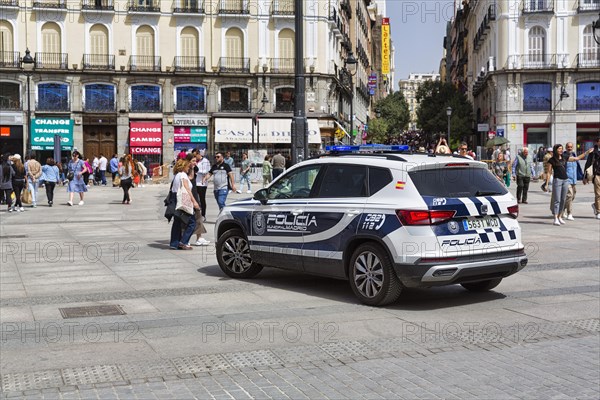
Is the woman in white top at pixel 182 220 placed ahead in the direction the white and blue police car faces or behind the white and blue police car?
ahead

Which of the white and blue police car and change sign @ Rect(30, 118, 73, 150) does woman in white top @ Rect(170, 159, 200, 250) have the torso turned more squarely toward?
the white and blue police car

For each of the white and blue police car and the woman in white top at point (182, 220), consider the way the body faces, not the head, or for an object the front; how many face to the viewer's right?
1

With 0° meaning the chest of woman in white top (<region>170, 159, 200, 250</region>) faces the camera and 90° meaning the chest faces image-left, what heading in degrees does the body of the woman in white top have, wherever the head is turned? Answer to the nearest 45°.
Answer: approximately 270°

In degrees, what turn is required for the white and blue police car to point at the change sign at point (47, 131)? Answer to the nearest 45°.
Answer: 0° — it already faces it

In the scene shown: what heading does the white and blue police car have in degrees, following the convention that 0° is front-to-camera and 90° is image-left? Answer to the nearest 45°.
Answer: approximately 135°

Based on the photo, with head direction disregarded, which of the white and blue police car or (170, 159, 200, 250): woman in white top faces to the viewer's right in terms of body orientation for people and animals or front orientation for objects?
the woman in white top
